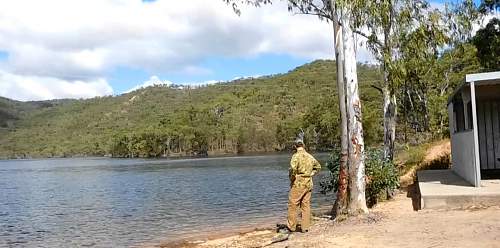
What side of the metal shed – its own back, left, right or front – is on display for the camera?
front

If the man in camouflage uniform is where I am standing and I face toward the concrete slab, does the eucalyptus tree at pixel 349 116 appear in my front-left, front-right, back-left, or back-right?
front-left

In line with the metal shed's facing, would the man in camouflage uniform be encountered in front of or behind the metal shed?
in front

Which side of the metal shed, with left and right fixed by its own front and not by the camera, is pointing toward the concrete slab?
front

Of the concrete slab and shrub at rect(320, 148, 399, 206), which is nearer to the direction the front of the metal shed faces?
the concrete slab
